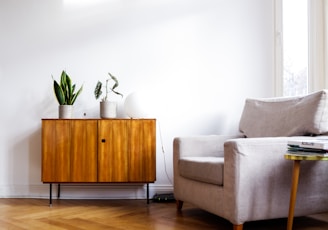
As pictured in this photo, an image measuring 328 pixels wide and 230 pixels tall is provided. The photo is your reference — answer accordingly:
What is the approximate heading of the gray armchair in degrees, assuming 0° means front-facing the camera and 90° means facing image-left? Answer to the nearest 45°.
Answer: approximately 45°

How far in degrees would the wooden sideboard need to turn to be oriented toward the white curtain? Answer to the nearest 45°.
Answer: approximately 90° to its left

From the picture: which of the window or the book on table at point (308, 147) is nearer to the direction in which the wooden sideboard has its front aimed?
the book on table

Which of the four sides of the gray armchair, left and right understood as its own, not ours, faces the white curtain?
back

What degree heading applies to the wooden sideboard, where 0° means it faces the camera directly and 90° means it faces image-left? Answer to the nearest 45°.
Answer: approximately 0°

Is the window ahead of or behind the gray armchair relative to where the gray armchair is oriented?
behind
